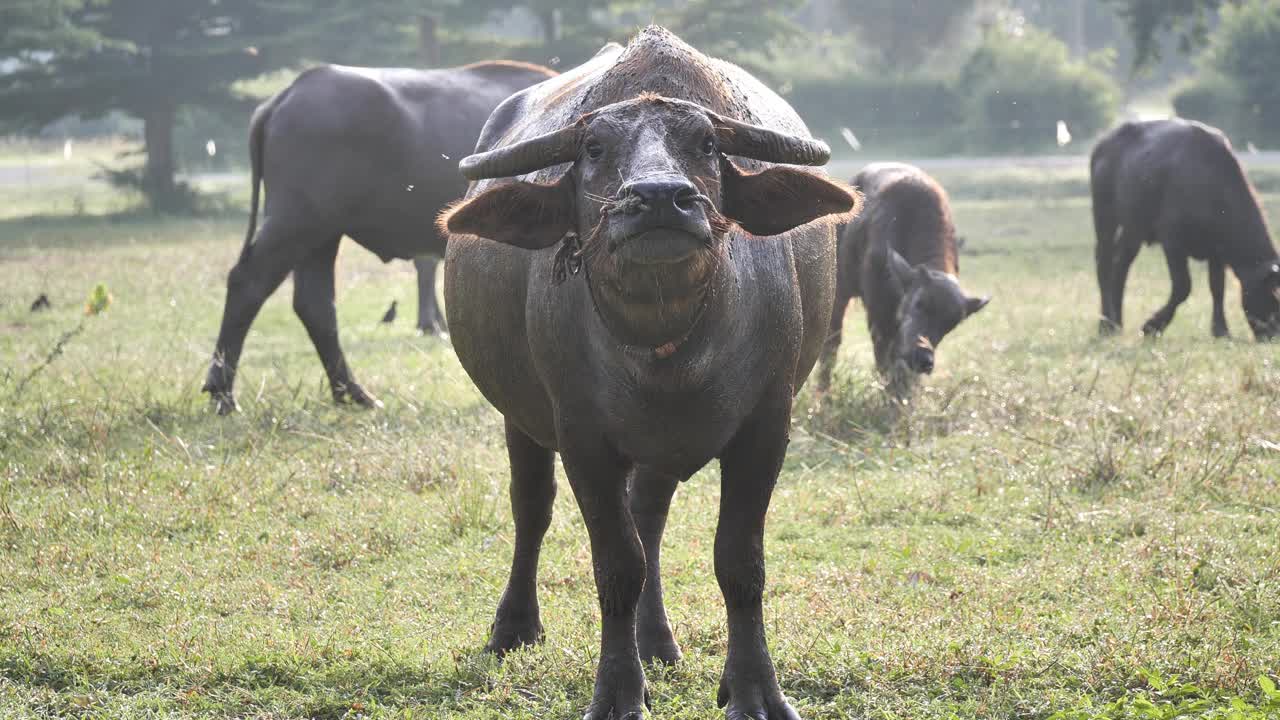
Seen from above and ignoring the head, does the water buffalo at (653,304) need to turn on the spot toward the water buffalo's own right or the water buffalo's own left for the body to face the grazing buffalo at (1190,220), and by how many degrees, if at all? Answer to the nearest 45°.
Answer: approximately 135° to the water buffalo's own left

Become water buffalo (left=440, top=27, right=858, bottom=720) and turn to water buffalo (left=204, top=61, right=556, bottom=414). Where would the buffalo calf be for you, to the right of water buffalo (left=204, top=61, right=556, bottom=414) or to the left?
right

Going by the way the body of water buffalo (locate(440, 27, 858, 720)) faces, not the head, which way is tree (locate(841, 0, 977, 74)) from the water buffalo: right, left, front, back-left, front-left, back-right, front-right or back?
back

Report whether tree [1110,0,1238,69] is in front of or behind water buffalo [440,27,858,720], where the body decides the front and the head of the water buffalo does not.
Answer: behind

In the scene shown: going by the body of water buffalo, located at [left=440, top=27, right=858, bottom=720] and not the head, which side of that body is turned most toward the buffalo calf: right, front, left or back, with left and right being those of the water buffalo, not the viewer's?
back

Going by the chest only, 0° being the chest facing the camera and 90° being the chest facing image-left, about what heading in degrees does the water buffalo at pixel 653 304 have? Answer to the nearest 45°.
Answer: approximately 0°

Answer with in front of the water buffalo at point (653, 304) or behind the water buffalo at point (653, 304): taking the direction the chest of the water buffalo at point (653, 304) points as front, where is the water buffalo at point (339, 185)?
behind
